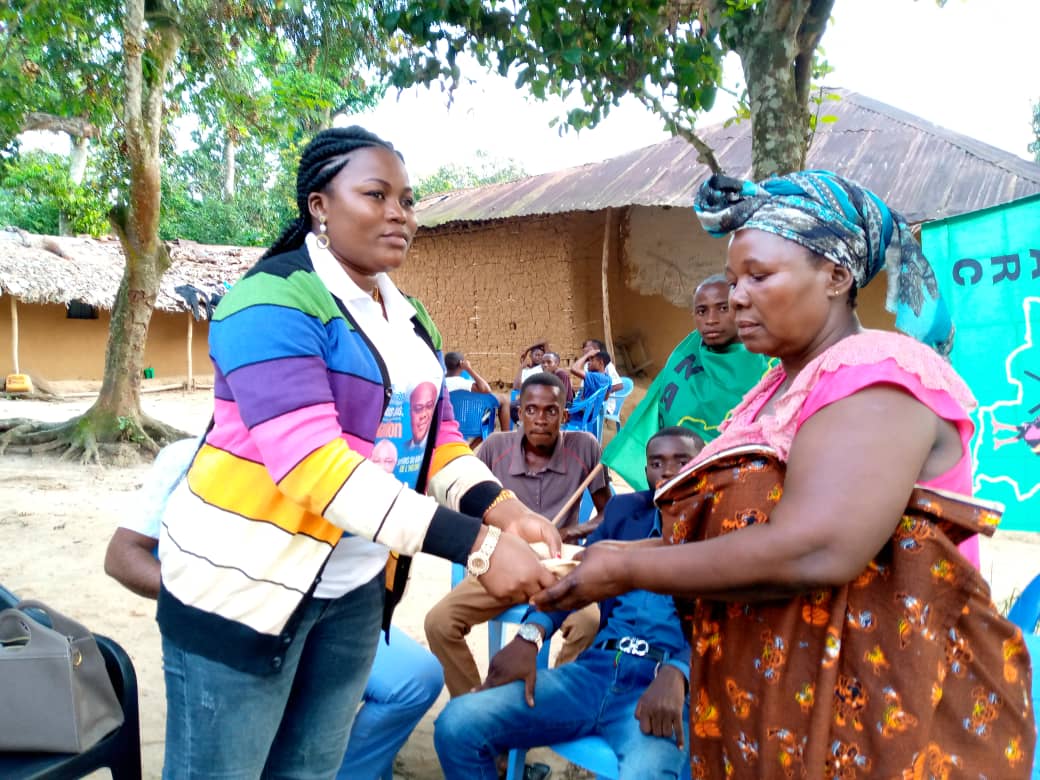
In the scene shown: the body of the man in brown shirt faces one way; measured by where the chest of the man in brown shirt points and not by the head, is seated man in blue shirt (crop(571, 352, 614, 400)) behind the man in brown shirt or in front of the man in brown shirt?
behind

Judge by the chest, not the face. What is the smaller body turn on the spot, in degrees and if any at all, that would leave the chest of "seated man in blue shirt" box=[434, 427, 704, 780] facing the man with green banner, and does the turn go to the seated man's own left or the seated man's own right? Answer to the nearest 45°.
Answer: approximately 180°
